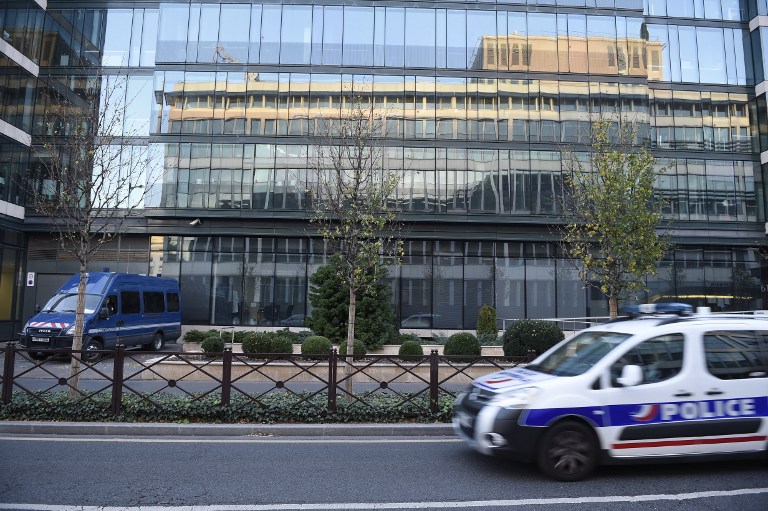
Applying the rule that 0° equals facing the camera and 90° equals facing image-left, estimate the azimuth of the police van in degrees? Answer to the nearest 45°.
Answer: approximately 45°

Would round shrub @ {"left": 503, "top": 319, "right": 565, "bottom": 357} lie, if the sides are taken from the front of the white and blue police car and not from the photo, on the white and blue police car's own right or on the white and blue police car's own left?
on the white and blue police car's own right

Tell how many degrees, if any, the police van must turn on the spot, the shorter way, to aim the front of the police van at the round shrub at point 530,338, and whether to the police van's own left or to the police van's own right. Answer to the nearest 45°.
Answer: approximately 90° to the police van's own left

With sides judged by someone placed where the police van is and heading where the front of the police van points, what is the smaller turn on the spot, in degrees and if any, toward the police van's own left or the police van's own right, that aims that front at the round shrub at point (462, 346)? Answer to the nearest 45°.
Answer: approximately 90° to the police van's own left

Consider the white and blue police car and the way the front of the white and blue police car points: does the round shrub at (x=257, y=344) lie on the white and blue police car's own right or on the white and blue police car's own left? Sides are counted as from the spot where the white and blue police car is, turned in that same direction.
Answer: on the white and blue police car's own right

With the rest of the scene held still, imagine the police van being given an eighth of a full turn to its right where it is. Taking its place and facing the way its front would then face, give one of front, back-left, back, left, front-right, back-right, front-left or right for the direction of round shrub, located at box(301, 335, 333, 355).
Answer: back-left

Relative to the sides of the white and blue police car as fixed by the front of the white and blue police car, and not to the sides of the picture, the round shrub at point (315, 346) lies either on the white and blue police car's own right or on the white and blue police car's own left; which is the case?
on the white and blue police car's own right

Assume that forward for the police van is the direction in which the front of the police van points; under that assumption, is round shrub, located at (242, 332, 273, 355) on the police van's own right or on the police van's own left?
on the police van's own left

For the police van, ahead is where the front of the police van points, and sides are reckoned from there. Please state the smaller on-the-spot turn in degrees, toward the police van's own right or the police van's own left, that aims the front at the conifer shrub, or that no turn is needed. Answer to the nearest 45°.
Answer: approximately 135° to the police van's own left

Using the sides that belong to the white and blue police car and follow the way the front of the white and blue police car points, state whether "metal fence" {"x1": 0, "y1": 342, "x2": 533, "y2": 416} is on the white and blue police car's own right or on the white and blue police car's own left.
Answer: on the white and blue police car's own right
